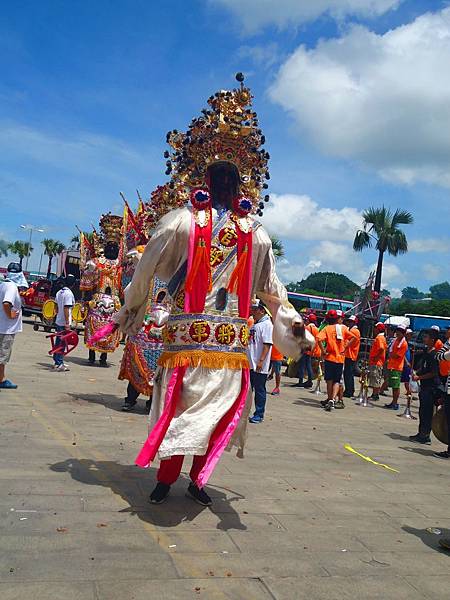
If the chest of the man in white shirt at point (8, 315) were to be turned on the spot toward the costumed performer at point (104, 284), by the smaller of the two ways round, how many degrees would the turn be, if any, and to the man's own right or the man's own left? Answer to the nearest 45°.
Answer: approximately 45° to the man's own left

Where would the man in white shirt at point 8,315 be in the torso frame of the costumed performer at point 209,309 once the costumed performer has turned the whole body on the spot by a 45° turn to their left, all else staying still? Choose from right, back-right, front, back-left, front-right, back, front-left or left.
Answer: back

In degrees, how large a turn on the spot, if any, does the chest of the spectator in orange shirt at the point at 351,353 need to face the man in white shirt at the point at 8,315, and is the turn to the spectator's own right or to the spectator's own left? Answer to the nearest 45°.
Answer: approximately 45° to the spectator's own left

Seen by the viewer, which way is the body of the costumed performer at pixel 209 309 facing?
toward the camera

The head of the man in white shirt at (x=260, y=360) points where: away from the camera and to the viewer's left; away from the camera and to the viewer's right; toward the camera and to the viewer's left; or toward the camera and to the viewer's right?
toward the camera and to the viewer's left

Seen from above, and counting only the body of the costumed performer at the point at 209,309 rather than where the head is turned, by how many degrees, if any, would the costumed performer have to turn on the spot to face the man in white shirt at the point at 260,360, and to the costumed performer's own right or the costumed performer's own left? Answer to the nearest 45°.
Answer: approximately 180°

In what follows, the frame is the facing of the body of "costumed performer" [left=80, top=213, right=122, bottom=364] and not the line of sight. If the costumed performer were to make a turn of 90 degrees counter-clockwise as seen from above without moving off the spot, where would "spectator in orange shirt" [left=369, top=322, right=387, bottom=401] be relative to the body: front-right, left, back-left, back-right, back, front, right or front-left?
front

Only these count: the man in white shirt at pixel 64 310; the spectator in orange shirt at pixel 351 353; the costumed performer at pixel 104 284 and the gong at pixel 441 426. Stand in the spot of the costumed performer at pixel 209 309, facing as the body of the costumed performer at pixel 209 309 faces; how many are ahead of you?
0

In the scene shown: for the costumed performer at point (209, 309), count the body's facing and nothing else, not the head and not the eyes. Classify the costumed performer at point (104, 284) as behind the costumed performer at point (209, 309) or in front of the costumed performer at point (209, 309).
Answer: behind

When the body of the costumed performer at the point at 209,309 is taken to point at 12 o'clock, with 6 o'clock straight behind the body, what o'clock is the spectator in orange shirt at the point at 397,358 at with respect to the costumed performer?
The spectator in orange shirt is roughly at 7 o'clock from the costumed performer.

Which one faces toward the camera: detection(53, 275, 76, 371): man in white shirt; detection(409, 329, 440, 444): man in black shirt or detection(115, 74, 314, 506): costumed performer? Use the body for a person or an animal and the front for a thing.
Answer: the costumed performer

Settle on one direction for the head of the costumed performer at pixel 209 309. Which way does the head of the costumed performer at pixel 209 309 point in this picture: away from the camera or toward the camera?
toward the camera

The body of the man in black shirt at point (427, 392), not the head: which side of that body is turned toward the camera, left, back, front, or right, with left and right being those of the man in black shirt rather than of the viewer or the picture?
left

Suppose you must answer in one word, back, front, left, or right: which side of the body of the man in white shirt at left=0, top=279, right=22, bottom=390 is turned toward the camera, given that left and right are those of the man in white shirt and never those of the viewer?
right

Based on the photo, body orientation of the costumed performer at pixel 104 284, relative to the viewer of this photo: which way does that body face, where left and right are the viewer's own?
facing the viewer

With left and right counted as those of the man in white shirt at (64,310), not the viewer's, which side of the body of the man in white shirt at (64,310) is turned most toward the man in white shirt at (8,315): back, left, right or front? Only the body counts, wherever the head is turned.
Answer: right
